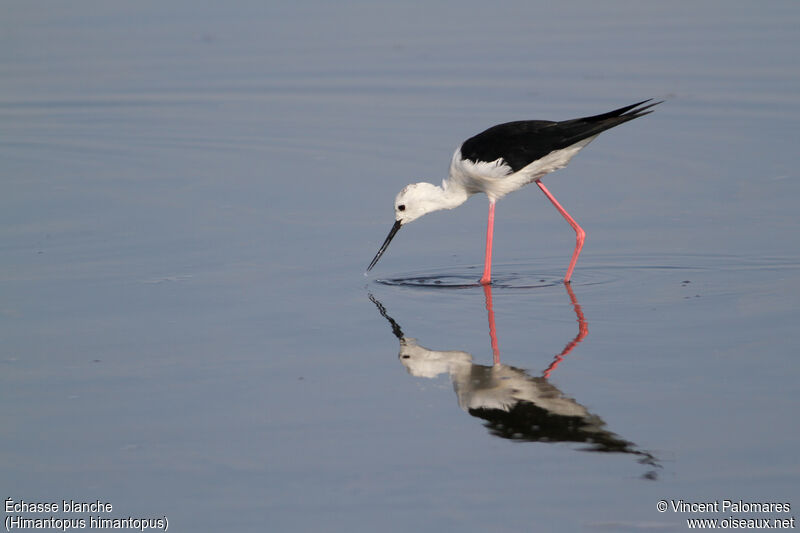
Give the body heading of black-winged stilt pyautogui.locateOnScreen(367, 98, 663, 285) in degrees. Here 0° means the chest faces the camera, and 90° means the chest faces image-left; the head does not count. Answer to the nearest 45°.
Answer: approximately 90°
